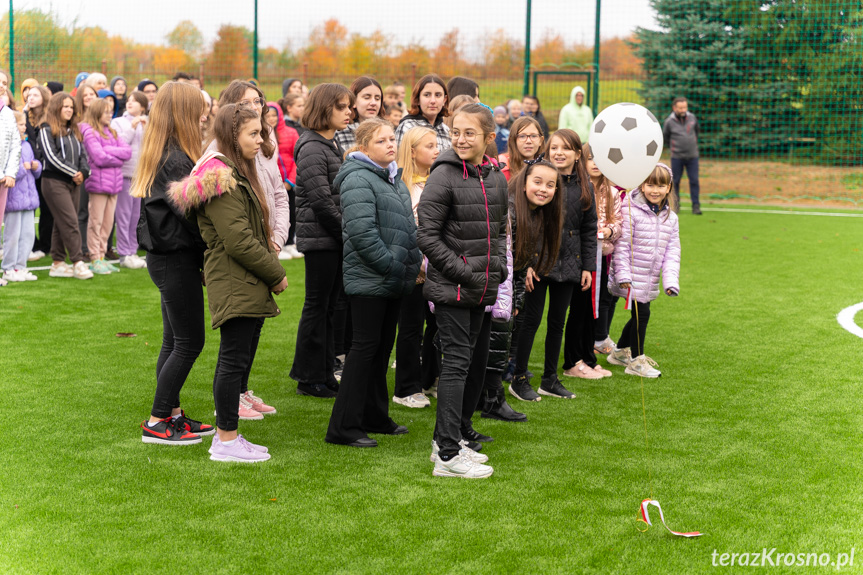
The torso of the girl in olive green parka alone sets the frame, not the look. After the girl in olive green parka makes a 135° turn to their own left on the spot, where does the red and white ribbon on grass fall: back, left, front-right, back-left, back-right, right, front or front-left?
back

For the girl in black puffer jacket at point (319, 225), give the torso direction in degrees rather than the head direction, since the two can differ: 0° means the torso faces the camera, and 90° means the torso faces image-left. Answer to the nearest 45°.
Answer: approximately 270°

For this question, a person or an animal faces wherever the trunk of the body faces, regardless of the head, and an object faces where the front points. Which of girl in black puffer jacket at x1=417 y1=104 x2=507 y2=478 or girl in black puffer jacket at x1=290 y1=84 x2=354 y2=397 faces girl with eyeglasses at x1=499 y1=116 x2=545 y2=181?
girl in black puffer jacket at x1=290 y1=84 x2=354 y2=397

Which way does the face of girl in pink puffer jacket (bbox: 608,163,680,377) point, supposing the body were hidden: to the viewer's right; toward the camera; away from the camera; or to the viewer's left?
toward the camera

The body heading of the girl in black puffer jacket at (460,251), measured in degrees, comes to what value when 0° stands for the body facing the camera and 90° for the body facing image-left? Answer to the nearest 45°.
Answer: approximately 315°

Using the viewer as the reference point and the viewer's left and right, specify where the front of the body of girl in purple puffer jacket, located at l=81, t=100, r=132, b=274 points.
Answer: facing the viewer and to the right of the viewer

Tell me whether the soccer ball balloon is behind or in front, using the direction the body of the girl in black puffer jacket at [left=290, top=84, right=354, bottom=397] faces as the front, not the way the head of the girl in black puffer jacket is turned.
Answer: in front

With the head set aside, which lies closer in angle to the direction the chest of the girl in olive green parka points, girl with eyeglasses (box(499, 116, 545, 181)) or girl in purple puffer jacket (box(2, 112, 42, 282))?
the girl with eyeglasses

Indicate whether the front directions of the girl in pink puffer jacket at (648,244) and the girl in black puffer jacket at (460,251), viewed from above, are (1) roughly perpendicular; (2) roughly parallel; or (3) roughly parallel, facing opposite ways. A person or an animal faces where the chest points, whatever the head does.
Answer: roughly parallel

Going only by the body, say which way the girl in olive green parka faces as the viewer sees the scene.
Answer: to the viewer's right

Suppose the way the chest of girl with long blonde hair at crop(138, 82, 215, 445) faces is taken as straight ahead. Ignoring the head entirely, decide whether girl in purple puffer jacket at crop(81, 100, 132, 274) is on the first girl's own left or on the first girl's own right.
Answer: on the first girl's own left

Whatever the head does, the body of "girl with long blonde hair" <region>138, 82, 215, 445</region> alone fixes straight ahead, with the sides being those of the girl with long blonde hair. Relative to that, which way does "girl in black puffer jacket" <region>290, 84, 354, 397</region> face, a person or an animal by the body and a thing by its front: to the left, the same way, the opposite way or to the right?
the same way
